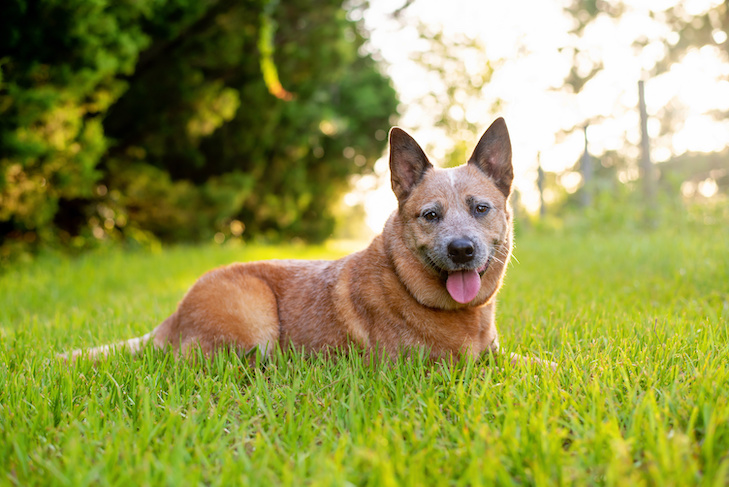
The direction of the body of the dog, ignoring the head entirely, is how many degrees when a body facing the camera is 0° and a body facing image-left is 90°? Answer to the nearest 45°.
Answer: approximately 270°

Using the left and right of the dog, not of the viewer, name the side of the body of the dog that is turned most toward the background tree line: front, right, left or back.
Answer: left
